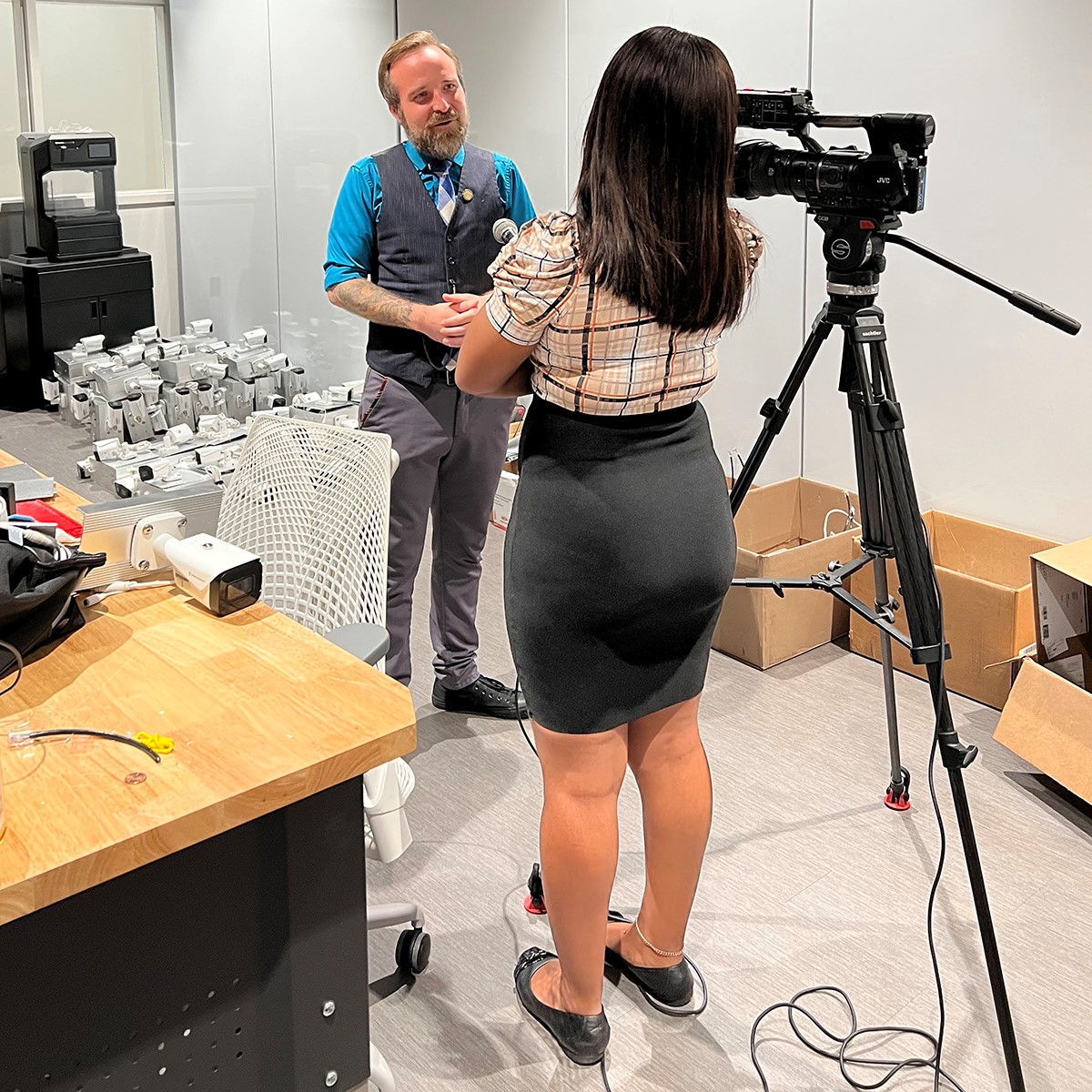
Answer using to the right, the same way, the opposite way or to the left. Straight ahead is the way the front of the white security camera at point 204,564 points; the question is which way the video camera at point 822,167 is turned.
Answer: the opposite way

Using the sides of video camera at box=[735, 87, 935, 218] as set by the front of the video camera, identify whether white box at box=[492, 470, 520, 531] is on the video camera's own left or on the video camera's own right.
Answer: on the video camera's own right

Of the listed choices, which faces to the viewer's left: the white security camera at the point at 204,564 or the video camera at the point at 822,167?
the video camera

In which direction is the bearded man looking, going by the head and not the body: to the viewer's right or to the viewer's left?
to the viewer's right

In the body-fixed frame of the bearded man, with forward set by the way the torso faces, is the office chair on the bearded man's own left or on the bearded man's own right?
on the bearded man's own right

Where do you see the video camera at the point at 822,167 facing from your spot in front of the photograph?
facing to the left of the viewer

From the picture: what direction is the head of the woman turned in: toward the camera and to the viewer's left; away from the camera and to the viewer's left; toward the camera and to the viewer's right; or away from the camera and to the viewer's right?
away from the camera and to the viewer's left

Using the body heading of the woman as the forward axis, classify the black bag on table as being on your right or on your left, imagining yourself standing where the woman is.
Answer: on your left

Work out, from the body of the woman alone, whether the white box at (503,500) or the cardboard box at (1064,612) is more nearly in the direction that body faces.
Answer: the white box

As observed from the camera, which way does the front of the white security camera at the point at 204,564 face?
facing the viewer and to the right of the viewer

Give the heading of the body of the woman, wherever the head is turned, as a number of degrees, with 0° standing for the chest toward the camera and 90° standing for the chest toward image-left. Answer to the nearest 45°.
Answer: approximately 135°

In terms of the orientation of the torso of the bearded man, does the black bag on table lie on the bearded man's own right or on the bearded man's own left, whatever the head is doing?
on the bearded man's own right

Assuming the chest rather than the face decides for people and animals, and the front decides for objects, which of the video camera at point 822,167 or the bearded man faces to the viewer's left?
the video camera
